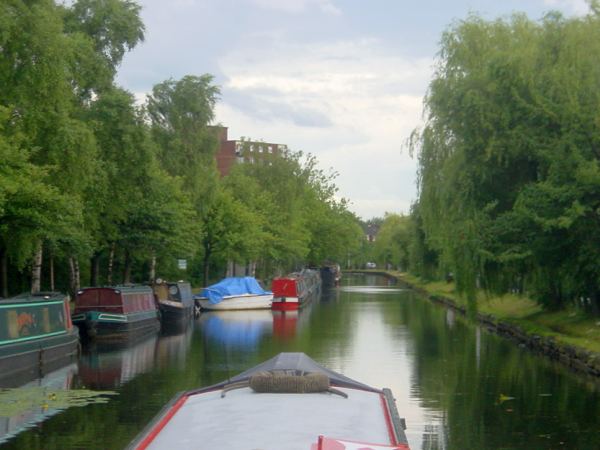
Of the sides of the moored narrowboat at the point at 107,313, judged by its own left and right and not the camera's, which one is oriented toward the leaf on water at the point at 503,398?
left

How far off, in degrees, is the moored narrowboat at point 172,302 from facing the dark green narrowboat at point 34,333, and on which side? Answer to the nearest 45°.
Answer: approximately 45° to its left

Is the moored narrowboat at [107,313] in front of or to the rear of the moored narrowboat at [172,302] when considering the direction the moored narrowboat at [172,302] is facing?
in front

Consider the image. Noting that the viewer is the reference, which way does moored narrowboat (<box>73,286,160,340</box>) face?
facing the viewer and to the left of the viewer

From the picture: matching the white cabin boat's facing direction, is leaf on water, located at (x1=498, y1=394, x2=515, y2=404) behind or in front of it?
in front

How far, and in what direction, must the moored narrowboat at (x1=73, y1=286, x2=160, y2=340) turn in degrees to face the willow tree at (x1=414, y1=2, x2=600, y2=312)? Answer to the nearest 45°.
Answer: approximately 90° to its left

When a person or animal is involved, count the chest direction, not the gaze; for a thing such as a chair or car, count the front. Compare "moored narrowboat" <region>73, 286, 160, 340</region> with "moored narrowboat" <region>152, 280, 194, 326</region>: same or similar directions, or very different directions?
same or similar directions

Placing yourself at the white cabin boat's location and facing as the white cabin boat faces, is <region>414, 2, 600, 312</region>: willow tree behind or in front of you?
in front

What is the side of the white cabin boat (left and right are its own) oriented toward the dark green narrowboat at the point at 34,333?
front
